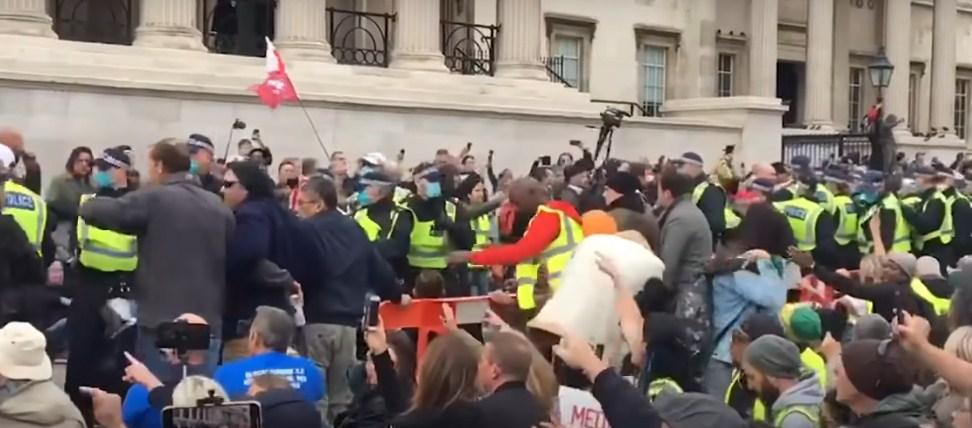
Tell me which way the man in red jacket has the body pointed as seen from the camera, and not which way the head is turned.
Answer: to the viewer's left

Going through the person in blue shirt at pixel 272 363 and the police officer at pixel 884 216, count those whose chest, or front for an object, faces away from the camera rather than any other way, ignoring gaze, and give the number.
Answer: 1

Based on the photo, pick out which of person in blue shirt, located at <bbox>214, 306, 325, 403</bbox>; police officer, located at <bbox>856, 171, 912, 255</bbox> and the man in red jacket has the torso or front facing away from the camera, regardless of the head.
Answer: the person in blue shirt

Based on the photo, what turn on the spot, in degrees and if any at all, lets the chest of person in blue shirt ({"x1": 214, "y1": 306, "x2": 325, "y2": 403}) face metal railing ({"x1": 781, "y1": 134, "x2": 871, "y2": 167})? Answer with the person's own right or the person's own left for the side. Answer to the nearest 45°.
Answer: approximately 45° to the person's own right

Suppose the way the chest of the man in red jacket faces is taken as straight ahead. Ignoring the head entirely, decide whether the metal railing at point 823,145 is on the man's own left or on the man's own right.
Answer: on the man's own right

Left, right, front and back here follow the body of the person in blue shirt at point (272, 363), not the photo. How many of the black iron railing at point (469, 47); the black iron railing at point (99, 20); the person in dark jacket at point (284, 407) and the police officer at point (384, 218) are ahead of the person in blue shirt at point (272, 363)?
3

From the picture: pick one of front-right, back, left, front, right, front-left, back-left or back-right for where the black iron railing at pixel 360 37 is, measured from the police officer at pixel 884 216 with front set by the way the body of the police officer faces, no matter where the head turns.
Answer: right

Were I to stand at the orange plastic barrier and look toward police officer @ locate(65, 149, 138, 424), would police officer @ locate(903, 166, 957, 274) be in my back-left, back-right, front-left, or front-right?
back-right

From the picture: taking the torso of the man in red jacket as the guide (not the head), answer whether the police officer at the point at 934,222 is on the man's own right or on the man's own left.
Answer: on the man's own right
